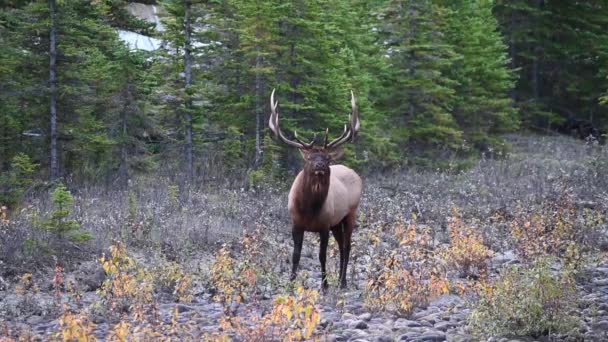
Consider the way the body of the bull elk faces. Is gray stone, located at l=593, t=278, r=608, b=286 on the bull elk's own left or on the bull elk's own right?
on the bull elk's own left

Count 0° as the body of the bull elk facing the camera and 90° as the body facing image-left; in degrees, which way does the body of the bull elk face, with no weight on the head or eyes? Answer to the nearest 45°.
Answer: approximately 45°

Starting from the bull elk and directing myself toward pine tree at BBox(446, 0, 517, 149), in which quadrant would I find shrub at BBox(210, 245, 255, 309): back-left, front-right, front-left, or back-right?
back-left

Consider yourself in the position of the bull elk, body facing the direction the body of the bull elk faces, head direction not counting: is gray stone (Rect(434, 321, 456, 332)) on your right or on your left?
on your left

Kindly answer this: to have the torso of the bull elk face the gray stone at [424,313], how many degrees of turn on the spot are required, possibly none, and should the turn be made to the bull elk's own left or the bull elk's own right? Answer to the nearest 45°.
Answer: approximately 90° to the bull elk's own left

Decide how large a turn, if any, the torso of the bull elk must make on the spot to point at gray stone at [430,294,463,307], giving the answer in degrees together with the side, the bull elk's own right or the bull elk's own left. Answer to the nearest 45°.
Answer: approximately 90° to the bull elk's own left

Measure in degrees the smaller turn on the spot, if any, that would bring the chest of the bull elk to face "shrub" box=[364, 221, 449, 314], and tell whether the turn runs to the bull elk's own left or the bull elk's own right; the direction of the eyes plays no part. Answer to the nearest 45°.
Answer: approximately 90° to the bull elk's own left
